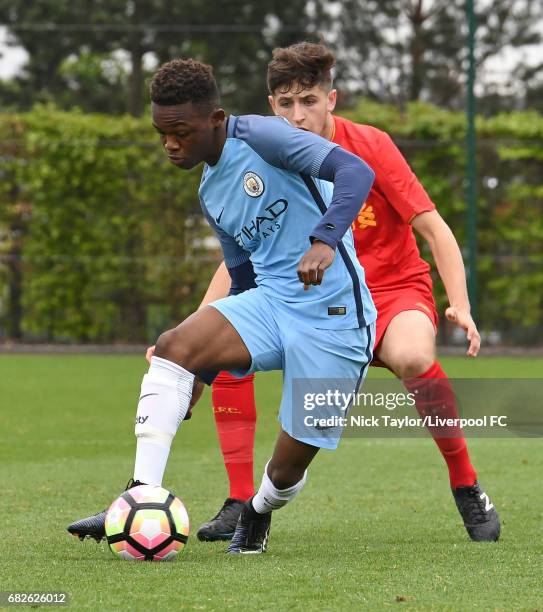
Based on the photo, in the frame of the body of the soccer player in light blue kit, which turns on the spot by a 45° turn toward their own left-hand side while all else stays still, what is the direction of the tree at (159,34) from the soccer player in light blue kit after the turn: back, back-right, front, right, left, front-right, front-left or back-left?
back

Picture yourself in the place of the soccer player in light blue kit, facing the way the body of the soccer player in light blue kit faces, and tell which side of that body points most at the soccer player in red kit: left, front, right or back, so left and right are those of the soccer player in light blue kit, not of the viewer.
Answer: back

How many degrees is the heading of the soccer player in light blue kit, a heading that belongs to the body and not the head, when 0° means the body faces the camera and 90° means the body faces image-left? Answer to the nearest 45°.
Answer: approximately 45°
